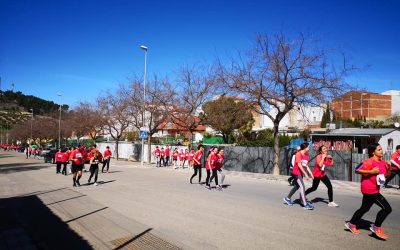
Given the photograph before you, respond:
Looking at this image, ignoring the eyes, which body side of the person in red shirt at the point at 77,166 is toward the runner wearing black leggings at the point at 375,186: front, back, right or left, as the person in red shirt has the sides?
front

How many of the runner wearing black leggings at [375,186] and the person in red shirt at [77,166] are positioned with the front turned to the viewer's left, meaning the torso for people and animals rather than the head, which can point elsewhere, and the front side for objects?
0

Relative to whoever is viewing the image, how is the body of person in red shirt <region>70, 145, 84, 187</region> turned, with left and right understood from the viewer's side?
facing the viewer and to the right of the viewer

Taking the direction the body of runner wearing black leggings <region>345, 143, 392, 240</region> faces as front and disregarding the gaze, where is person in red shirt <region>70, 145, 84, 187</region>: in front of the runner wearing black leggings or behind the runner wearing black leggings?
behind
